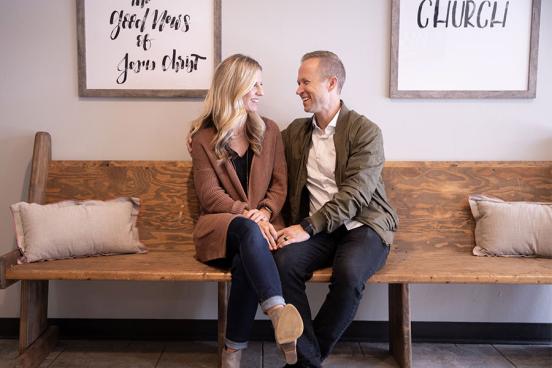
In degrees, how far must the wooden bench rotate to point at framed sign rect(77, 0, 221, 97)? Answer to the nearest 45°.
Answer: approximately 90° to its right

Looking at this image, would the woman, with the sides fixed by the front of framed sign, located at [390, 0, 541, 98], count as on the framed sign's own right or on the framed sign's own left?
on the framed sign's own right

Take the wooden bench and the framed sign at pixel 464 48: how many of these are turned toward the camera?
2

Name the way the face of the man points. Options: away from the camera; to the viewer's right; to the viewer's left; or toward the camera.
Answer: to the viewer's left

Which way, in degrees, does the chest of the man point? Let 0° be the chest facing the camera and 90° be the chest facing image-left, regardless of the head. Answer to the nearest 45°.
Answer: approximately 45°

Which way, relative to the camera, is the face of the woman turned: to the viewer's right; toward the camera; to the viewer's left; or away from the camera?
to the viewer's right

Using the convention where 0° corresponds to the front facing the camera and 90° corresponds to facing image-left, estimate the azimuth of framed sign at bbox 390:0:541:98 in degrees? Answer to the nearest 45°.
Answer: approximately 0°
